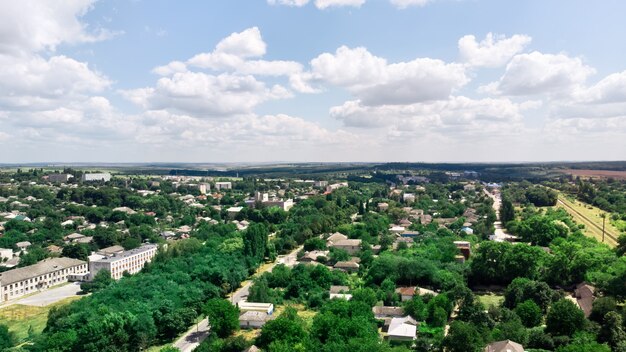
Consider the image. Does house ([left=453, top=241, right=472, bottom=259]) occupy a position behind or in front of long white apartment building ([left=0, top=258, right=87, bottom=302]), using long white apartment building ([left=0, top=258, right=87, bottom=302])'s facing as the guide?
in front

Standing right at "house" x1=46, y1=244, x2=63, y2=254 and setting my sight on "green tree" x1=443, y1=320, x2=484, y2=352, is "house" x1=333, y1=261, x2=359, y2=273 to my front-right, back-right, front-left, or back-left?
front-left

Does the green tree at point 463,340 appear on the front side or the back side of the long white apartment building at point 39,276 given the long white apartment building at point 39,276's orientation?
on the front side

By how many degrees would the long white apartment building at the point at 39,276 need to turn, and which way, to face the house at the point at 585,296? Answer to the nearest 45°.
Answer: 0° — it already faces it

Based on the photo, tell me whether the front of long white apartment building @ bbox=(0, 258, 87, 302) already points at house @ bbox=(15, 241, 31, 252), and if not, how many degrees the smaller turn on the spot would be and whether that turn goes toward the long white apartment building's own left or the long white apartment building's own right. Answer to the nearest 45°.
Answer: approximately 135° to the long white apartment building's own left

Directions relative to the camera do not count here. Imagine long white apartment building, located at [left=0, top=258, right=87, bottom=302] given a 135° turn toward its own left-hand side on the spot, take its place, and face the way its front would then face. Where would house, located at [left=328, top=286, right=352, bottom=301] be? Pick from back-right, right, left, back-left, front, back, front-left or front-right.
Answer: back-right

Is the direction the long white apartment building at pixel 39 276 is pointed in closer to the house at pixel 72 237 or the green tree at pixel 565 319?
the green tree

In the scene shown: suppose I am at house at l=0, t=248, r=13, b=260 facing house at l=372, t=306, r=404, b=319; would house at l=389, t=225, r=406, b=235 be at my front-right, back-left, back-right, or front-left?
front-left

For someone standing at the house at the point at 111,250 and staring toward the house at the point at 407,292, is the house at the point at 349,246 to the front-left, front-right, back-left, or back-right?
front-left

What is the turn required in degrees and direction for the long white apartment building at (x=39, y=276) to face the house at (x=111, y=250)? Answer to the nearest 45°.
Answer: approximately 90° to its left

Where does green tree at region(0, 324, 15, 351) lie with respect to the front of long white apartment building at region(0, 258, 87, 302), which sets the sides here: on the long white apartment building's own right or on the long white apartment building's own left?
on the long white apartment building's own right

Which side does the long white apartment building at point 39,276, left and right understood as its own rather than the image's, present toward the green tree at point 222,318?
front

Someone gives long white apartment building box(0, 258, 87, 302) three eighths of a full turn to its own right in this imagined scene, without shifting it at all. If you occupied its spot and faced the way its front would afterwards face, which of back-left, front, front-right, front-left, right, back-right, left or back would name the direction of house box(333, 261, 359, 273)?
back-left

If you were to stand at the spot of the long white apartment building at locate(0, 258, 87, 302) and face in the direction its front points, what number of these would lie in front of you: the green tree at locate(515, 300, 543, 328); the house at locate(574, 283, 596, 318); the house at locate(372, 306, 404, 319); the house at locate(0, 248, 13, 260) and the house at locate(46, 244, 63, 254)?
3

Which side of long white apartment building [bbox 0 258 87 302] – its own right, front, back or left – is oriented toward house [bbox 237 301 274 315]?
front

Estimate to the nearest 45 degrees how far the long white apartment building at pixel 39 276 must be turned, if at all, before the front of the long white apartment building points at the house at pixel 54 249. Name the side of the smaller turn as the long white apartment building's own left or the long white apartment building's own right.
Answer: approximately 135° to the long white apartment building's own left

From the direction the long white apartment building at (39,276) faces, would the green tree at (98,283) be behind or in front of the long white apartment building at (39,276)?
in front
